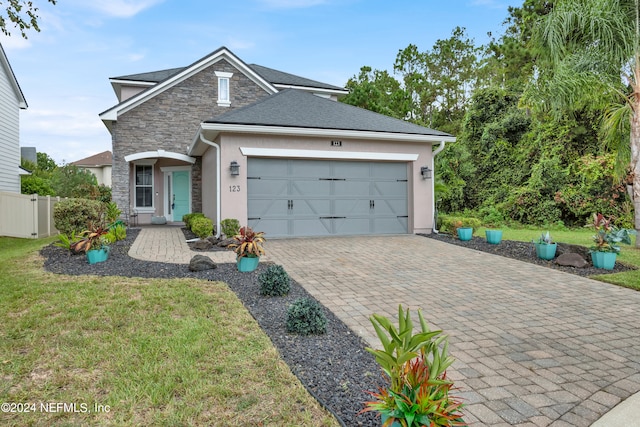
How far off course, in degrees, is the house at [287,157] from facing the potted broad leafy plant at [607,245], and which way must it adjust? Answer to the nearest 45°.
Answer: approximately 45° to its left

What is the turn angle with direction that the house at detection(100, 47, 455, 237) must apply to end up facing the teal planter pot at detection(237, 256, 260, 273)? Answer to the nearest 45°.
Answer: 0° — it already faces it

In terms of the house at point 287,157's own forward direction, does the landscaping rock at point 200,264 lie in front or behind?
in front

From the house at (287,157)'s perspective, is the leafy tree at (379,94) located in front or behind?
behind

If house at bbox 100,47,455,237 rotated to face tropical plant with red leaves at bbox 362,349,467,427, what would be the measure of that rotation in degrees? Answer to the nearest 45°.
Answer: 0° — it already faces it

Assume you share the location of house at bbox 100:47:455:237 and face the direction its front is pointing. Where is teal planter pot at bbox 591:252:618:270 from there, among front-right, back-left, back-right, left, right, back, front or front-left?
front-left

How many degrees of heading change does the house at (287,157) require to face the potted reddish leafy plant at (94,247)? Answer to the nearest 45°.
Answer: approximately 45° to its right

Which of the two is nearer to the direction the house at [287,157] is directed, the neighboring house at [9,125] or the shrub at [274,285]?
the shrub

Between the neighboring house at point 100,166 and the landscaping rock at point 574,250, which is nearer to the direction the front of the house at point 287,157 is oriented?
the landscaping rock

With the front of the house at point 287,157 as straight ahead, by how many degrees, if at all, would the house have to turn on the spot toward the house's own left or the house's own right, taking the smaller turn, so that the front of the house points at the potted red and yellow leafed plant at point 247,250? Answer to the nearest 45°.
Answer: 0° — it already faces it

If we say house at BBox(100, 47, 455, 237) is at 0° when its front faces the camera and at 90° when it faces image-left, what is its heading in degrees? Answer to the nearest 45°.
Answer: approximately 0°

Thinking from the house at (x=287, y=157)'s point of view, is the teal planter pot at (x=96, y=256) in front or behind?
in front
